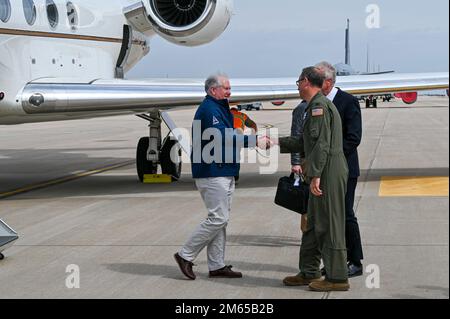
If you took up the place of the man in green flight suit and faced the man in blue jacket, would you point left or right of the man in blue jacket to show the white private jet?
right

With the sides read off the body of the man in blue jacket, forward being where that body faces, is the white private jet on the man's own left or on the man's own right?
on the man's own left

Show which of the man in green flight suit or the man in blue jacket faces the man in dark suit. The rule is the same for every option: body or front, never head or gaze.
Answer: the man in blue jacket

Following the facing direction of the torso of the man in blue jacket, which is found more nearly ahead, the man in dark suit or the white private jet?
the man in dark suit

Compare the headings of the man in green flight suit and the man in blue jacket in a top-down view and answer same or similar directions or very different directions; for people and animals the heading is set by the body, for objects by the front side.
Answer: very different directions

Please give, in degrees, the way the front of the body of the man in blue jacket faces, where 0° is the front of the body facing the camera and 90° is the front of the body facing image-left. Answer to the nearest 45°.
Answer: approximately 270°

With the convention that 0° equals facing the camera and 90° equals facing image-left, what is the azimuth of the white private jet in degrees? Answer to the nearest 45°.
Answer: approximately 45°

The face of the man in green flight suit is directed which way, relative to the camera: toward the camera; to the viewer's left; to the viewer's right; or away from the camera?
to the viewer's left

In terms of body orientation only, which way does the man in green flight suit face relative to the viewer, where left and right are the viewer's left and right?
facing to the left of the viewer
